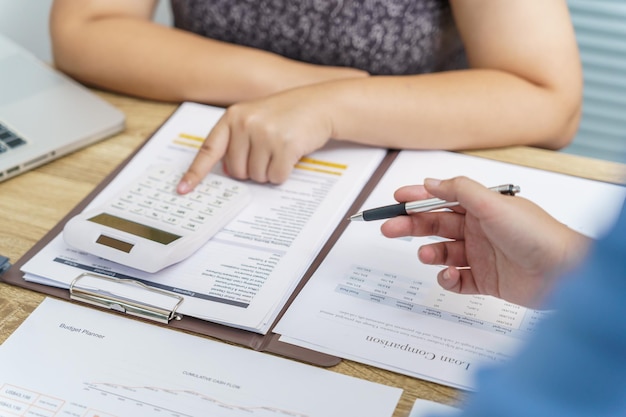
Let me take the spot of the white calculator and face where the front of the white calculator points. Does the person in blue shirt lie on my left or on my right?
on my right

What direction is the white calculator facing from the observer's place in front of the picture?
facing away from the viewer and to the right of the viewer
